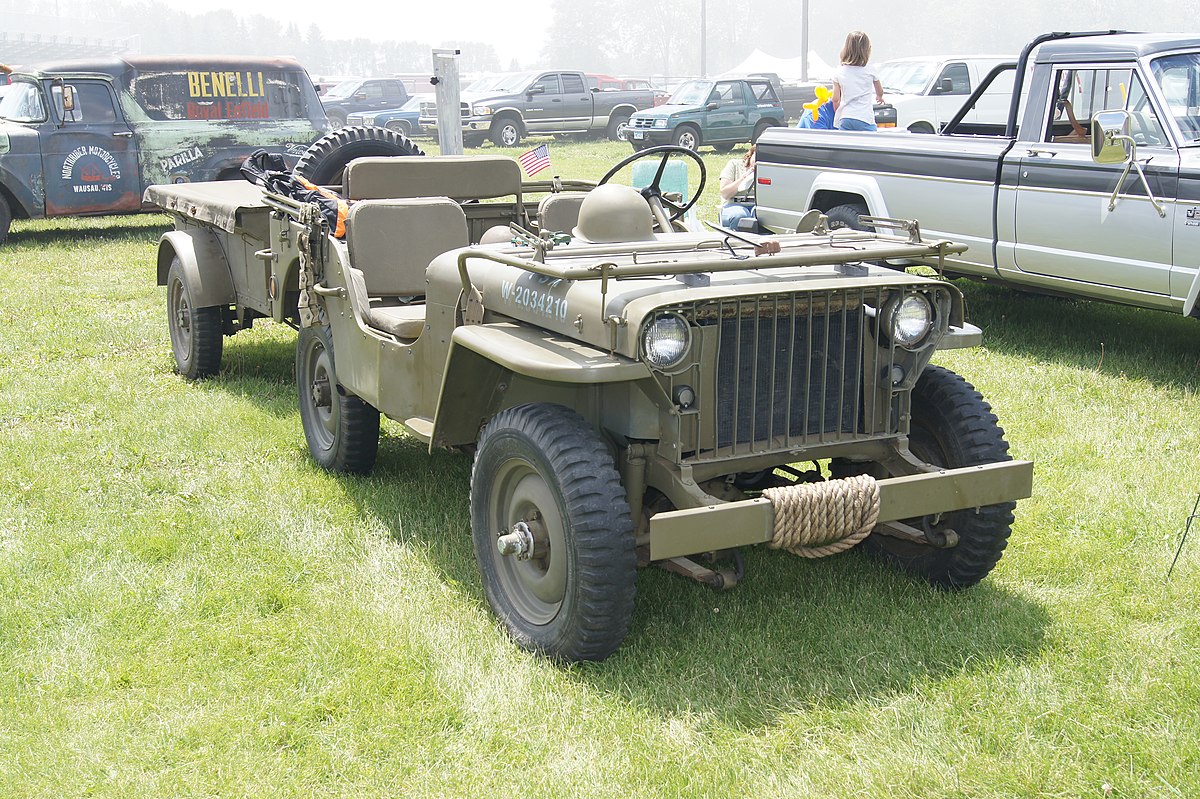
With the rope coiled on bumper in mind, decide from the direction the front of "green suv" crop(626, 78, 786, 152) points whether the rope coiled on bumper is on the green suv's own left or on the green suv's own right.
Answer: on the green suv's own left

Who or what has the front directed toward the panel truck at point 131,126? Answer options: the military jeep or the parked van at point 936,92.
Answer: the parked van

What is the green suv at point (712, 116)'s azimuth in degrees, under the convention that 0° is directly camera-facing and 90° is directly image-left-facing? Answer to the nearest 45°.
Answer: approximately 45°

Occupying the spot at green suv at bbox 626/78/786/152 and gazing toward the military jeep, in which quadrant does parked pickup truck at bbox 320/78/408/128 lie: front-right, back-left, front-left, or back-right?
back-right

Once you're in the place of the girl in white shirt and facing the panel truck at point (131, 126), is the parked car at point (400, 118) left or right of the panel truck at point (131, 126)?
right

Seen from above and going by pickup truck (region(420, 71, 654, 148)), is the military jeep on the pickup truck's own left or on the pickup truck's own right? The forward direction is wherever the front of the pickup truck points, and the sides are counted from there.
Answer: on the pickup truck's own left

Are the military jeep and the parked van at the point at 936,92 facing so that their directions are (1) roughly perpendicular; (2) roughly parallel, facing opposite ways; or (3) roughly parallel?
roughly perpendicular

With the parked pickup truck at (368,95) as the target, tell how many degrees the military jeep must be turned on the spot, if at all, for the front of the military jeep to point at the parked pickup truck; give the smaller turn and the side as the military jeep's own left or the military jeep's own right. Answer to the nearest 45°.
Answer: approximately 135° to the military jeep's own left

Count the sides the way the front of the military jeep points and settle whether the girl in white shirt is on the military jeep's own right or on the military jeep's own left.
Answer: on the military jeep's own left

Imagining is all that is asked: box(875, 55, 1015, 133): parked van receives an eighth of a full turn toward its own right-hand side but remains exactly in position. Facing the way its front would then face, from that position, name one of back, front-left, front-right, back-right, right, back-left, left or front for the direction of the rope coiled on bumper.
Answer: left

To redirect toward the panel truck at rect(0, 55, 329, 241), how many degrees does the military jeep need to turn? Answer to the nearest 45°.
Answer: approximately 180°

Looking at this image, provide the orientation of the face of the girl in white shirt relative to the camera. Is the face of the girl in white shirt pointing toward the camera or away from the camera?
away from the camera
